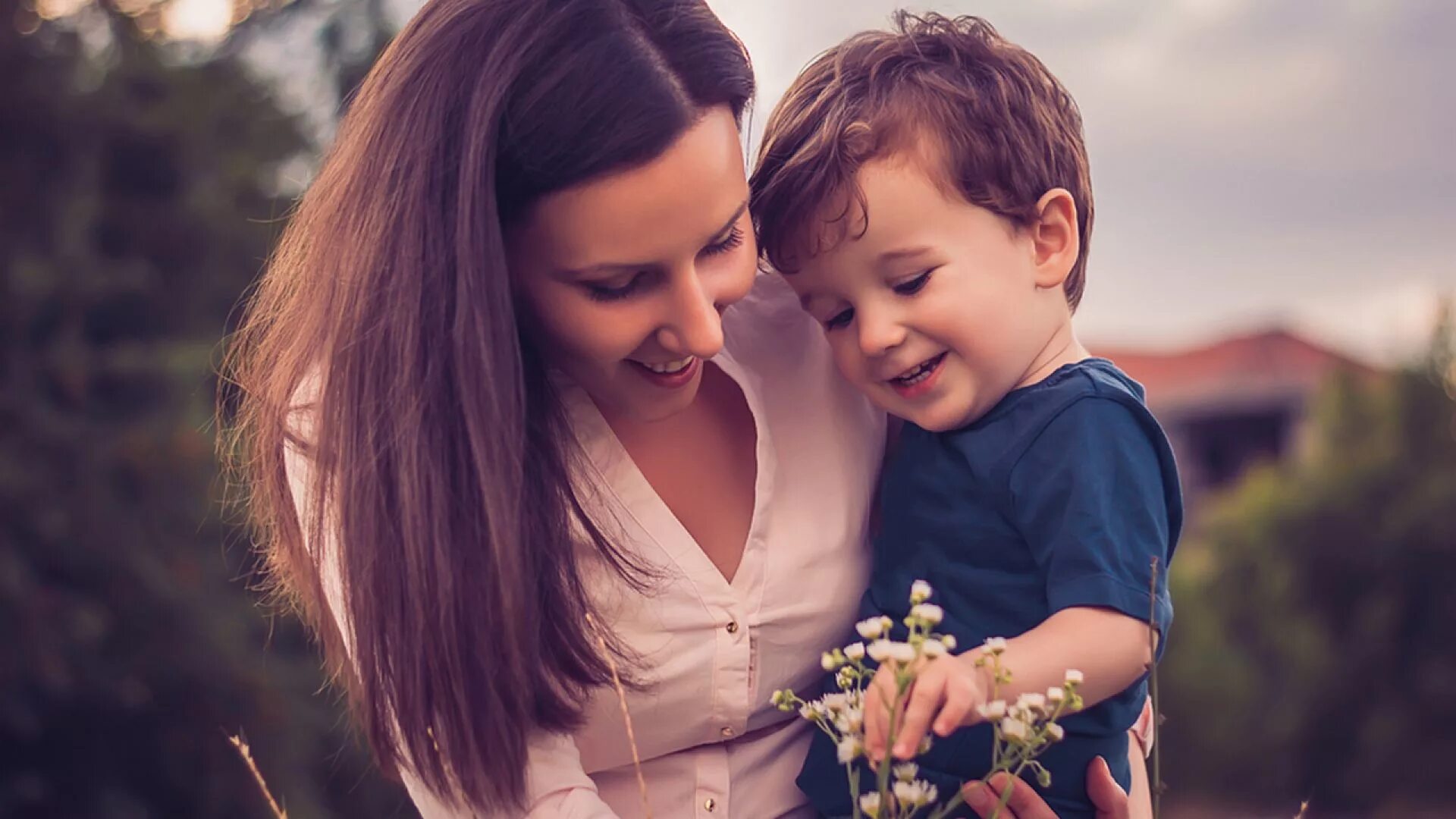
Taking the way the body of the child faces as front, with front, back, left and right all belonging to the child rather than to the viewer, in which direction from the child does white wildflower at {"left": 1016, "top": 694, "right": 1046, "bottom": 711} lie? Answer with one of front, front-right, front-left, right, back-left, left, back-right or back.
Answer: front-left

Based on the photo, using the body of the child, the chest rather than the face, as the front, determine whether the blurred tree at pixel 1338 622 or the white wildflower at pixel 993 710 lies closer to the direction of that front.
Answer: the white wildflower

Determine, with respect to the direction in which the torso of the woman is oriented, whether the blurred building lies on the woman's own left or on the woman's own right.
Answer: on the woman's own left

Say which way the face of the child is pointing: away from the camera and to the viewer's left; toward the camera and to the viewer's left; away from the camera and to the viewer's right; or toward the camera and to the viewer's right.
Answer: toward the camera and to the viewer's left

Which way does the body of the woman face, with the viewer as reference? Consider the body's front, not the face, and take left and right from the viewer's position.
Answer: facing the viewer and to the right of the viewer

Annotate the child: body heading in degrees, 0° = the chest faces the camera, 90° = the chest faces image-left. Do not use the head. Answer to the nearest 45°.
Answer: approximately 45°

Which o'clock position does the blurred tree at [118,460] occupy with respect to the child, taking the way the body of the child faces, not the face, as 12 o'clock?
The blurred tree is roughly at 3 o'clock from the child.

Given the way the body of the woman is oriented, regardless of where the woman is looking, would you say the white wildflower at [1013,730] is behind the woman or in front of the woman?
in front

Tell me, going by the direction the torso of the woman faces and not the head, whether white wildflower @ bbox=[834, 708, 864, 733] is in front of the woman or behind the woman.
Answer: in front

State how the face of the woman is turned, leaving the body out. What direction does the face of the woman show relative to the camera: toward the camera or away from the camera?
toward the camera

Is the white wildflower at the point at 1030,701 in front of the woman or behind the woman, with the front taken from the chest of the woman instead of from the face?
in front

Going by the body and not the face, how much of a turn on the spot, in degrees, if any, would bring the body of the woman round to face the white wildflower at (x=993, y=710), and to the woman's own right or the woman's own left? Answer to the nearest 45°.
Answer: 0° — they already face it

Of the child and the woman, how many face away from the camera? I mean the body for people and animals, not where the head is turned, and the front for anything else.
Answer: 0
